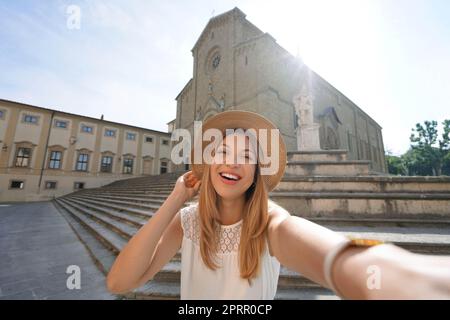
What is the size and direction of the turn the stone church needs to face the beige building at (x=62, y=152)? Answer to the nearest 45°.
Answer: approximately 45° to its right

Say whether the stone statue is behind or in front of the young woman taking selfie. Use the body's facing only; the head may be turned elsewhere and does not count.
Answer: behind

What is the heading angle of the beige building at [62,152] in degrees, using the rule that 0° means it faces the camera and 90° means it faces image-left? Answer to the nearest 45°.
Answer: approximately 315°

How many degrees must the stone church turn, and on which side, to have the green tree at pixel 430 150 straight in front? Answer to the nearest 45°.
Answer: approximately 180°

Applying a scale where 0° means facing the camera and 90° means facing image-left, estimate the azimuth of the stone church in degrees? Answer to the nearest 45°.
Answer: approximately 45°

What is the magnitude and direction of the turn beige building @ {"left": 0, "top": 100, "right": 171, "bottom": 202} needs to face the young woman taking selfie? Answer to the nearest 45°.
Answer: approximately 45° to its right

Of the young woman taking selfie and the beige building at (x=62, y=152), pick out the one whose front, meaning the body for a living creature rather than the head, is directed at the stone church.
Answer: the beige building

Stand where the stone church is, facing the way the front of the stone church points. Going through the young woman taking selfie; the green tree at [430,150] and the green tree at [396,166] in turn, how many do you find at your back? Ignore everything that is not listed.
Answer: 2

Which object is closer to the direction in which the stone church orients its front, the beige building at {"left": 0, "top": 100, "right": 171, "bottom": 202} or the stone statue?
the beige building
